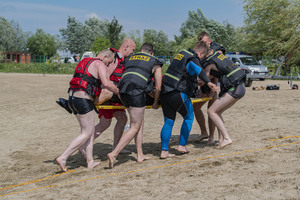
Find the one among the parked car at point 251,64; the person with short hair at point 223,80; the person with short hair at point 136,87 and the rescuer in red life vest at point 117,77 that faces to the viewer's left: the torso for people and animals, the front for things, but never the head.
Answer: the person with short hair at point 223,80

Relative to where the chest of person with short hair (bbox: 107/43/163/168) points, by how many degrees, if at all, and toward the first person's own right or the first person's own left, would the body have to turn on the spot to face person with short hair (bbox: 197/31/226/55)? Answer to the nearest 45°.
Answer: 0° — they already face them

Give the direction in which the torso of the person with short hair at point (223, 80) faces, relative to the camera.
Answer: to the viewer's left

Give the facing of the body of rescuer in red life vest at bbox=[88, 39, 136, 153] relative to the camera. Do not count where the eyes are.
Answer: to the viewer's right

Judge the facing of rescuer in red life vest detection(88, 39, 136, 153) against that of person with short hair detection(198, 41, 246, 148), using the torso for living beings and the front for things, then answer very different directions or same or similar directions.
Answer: very different directions

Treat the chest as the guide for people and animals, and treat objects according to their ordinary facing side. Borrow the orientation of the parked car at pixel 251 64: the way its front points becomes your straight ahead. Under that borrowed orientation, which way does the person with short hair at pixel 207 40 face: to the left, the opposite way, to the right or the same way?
to the right
